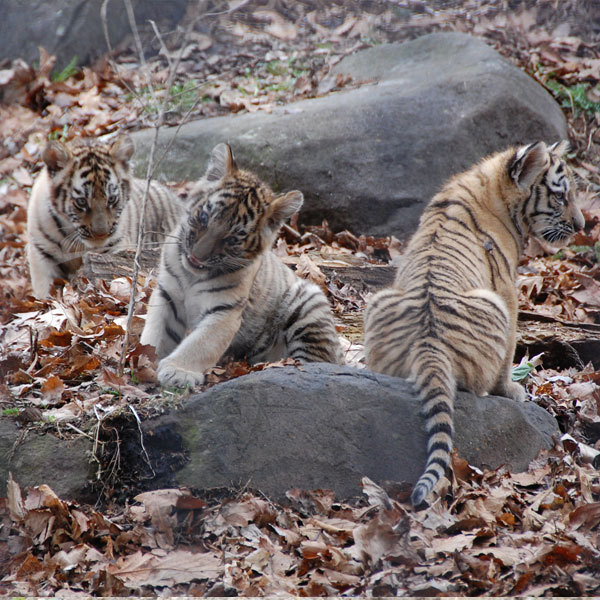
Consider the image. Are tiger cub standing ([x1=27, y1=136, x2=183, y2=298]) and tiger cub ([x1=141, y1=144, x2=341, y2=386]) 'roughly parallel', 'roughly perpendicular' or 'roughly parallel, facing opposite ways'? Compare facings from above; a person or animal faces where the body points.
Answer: roughly parallel

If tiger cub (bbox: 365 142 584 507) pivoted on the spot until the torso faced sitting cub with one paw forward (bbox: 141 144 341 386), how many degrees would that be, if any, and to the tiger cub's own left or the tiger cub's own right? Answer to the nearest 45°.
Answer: approximately 135° to the tiger cub's own left

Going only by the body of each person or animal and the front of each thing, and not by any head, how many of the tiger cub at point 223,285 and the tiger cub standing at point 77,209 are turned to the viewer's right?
0

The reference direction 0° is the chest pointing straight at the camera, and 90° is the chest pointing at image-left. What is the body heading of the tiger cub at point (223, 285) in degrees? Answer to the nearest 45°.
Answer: approximately 45°

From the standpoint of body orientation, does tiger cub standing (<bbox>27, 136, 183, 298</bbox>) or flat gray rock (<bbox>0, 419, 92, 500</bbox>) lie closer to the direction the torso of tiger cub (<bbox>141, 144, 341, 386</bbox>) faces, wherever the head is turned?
the flat gray rock

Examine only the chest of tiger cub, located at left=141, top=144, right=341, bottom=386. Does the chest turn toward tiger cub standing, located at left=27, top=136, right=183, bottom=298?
no

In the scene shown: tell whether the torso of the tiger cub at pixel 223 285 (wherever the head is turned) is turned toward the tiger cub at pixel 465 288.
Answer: no

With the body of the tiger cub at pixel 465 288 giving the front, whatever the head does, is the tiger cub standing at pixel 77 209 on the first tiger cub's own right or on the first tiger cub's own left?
on the first tiger cub's own left

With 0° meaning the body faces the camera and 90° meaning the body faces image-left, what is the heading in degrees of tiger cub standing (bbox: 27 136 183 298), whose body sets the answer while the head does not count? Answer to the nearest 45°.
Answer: approximately 45°

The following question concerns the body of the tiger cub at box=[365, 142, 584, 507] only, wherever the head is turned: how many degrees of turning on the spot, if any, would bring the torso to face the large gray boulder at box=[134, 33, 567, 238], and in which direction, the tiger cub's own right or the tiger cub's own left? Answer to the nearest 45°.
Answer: approximately 45° to the tiger cub's own left

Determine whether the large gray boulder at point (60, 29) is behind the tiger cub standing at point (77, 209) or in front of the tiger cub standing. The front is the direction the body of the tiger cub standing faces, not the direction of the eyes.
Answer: behind

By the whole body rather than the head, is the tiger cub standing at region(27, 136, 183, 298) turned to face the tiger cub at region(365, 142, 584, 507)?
no

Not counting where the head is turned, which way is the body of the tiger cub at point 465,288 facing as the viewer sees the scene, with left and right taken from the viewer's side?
facing away from the viewer and to the right of the viewer
